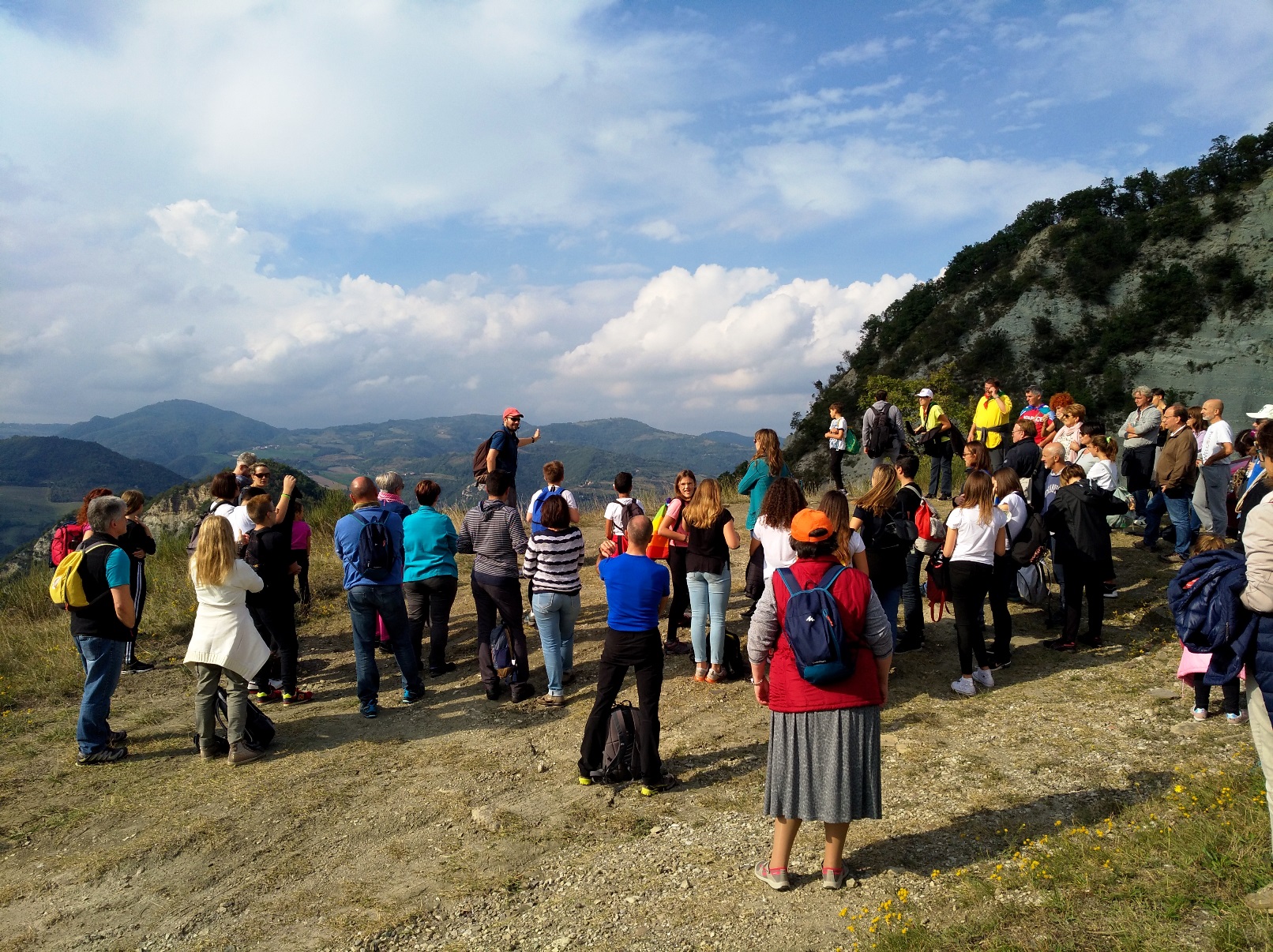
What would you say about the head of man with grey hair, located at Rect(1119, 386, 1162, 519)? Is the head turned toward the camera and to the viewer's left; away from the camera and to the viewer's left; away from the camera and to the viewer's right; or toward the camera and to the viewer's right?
toward the camera and to the viewer's left

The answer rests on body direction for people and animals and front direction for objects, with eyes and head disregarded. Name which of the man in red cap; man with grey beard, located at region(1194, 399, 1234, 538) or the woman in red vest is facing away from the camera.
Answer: the woman in red vest

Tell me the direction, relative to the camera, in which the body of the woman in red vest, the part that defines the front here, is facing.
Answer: away from the camera

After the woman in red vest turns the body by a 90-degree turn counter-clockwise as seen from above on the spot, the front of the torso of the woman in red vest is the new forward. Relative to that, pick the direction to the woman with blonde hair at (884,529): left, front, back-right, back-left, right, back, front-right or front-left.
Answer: right

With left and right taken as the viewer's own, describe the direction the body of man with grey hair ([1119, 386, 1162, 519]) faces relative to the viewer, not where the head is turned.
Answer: facing the viewer and to the left of the viewer

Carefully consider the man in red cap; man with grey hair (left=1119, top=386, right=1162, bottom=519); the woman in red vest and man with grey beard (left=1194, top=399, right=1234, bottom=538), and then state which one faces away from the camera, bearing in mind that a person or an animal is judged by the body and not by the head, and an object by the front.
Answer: the woman in red vest

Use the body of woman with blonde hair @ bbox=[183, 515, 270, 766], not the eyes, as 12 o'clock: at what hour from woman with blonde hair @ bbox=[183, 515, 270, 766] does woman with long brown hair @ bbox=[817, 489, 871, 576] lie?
woman with long brown hair @ bbox=[817, 489, 871, 576] is roughly at 3 o'clock from woman with blonde hair @ bbox=[183, 515, 270, 766].

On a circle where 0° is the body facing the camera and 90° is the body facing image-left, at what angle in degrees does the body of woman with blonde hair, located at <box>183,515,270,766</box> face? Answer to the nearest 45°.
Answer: approximately 225°

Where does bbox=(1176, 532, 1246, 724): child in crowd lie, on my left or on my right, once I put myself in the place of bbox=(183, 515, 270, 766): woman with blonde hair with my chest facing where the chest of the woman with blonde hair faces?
on my right

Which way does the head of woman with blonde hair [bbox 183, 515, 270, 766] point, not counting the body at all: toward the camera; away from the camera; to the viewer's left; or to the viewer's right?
away from the camera

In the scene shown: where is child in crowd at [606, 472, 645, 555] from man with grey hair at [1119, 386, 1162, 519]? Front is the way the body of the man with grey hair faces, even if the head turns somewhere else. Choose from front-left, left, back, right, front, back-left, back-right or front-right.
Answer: front

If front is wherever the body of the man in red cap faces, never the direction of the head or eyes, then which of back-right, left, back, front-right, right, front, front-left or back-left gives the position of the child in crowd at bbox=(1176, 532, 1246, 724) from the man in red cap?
front

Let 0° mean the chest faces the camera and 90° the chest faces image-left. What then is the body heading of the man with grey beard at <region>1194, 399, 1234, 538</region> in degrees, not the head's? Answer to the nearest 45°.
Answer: approximately 90°

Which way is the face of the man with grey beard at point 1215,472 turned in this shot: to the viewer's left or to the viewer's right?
to the viewer's left

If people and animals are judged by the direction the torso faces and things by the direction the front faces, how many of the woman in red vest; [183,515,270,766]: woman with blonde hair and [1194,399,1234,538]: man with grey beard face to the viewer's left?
1

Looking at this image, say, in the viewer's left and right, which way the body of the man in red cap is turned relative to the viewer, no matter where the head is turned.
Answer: facing the viewer and to the right of the viewer

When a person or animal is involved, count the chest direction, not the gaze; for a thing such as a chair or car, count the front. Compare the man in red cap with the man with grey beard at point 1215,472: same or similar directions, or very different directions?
very different directions

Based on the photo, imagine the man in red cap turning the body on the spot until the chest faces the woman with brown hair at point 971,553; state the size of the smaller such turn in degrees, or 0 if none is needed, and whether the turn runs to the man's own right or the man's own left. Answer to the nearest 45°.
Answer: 0° — they already face them
